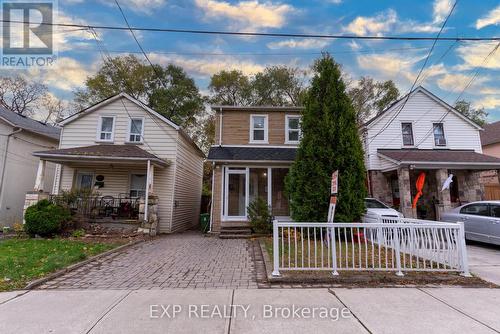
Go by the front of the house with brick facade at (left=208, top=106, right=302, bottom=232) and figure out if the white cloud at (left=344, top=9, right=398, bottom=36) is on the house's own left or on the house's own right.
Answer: on the house's own left

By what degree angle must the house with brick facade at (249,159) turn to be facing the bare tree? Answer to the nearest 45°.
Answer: approximately 135° to its right

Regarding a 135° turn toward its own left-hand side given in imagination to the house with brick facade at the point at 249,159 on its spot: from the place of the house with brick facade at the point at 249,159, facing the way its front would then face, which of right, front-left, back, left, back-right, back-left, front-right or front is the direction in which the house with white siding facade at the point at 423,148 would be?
front-right

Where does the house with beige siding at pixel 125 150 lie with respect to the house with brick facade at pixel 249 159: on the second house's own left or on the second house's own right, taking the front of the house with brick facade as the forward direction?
on the second house's own right

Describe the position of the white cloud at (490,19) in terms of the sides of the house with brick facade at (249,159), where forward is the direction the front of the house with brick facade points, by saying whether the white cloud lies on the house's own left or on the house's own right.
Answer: on the house's own left

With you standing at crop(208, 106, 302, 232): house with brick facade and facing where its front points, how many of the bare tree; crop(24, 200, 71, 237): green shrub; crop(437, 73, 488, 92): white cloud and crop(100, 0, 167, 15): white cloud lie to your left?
1

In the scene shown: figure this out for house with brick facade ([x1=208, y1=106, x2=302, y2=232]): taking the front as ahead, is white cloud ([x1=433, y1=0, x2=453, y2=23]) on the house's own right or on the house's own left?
on the house's own left

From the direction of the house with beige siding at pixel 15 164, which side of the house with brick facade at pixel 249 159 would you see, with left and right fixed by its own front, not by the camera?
right

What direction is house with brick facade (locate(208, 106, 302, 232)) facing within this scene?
toward the camera

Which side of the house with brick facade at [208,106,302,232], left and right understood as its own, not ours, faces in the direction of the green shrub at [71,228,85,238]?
right
